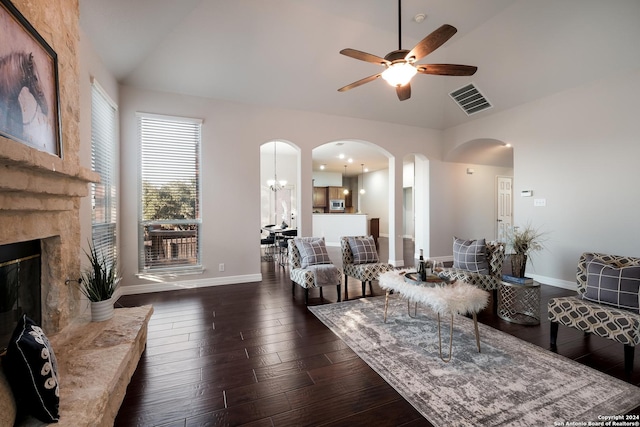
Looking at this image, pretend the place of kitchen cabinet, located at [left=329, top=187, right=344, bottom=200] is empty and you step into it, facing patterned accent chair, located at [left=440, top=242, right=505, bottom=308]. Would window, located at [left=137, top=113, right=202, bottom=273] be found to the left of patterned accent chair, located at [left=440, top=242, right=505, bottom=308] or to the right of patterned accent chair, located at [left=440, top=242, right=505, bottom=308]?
right

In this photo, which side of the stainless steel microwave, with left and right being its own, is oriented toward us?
front

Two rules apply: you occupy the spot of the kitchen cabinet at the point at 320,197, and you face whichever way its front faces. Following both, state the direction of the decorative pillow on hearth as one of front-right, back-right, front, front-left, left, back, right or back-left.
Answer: front

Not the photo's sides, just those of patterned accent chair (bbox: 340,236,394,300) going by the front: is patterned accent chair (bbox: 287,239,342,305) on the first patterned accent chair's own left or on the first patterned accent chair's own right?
on the first patterned accent chair's own right

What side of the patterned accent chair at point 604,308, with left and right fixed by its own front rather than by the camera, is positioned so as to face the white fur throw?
front

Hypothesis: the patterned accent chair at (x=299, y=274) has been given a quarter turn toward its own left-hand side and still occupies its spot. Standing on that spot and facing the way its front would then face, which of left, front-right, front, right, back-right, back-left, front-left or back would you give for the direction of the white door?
front

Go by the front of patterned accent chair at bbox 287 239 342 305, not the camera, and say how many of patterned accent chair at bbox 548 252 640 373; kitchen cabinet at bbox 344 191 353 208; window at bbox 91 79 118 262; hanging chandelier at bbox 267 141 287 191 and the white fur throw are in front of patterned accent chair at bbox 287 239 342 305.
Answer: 2

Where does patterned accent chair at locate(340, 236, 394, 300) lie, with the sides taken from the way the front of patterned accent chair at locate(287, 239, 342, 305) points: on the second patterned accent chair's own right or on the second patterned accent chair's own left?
on the second patterned accent chair's own left

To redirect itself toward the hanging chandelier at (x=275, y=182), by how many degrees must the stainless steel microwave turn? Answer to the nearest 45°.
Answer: approximately 45° to its right

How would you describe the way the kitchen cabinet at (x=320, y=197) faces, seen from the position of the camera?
facing the viewer

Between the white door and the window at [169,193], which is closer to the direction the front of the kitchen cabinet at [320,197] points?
the window

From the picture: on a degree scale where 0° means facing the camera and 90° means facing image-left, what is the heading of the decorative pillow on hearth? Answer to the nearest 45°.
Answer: approximately 270°

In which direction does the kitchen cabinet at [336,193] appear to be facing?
toward the camera

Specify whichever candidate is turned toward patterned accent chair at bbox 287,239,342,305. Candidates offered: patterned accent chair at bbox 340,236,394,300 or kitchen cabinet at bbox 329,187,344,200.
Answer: the kitchen cabinet
